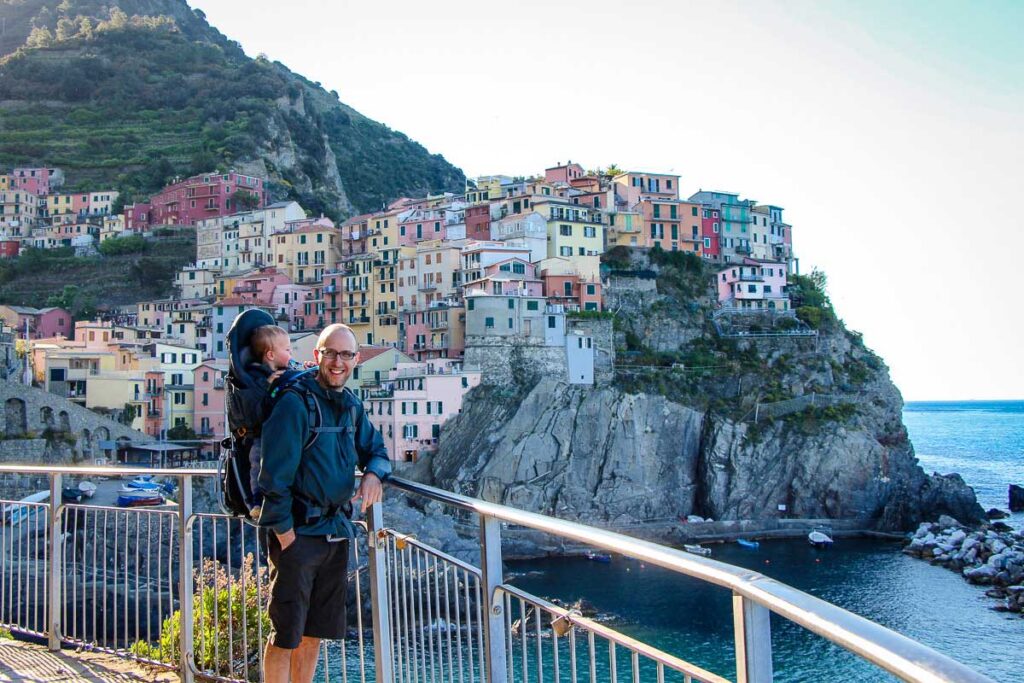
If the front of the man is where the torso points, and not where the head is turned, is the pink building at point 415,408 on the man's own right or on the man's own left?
on the man's own left

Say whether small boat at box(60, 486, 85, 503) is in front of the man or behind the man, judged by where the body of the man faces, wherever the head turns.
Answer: behind

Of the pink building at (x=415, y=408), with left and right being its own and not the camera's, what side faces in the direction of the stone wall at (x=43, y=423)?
right

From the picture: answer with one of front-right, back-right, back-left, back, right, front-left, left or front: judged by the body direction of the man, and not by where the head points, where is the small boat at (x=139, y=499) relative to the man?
back-left

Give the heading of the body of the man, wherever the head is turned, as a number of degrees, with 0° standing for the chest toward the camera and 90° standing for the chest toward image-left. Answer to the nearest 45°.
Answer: approximately 315°

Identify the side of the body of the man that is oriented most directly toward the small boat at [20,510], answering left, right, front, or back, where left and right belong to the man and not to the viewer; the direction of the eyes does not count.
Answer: back

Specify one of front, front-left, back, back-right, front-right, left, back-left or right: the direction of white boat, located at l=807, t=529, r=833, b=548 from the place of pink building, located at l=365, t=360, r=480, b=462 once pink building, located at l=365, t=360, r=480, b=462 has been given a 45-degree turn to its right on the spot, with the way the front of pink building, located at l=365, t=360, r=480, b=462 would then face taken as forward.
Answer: back-left

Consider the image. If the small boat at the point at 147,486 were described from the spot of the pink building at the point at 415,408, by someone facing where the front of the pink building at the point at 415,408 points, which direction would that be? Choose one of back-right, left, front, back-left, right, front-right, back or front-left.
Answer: front-right

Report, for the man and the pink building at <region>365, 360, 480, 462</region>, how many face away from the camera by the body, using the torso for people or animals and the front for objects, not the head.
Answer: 0

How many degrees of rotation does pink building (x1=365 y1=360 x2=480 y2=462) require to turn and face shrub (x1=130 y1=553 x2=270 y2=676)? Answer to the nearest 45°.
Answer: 0° — it already faces it

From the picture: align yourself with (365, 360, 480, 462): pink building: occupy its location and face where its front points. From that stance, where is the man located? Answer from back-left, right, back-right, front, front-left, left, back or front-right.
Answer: front

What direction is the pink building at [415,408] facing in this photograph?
toward the camera

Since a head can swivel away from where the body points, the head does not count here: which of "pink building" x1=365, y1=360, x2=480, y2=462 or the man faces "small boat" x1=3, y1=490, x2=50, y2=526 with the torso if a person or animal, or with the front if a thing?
the pink building

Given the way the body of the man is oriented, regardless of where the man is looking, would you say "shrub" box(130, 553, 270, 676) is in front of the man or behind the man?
behind

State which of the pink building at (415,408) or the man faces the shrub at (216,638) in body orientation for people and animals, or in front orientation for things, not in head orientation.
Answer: the pink building
